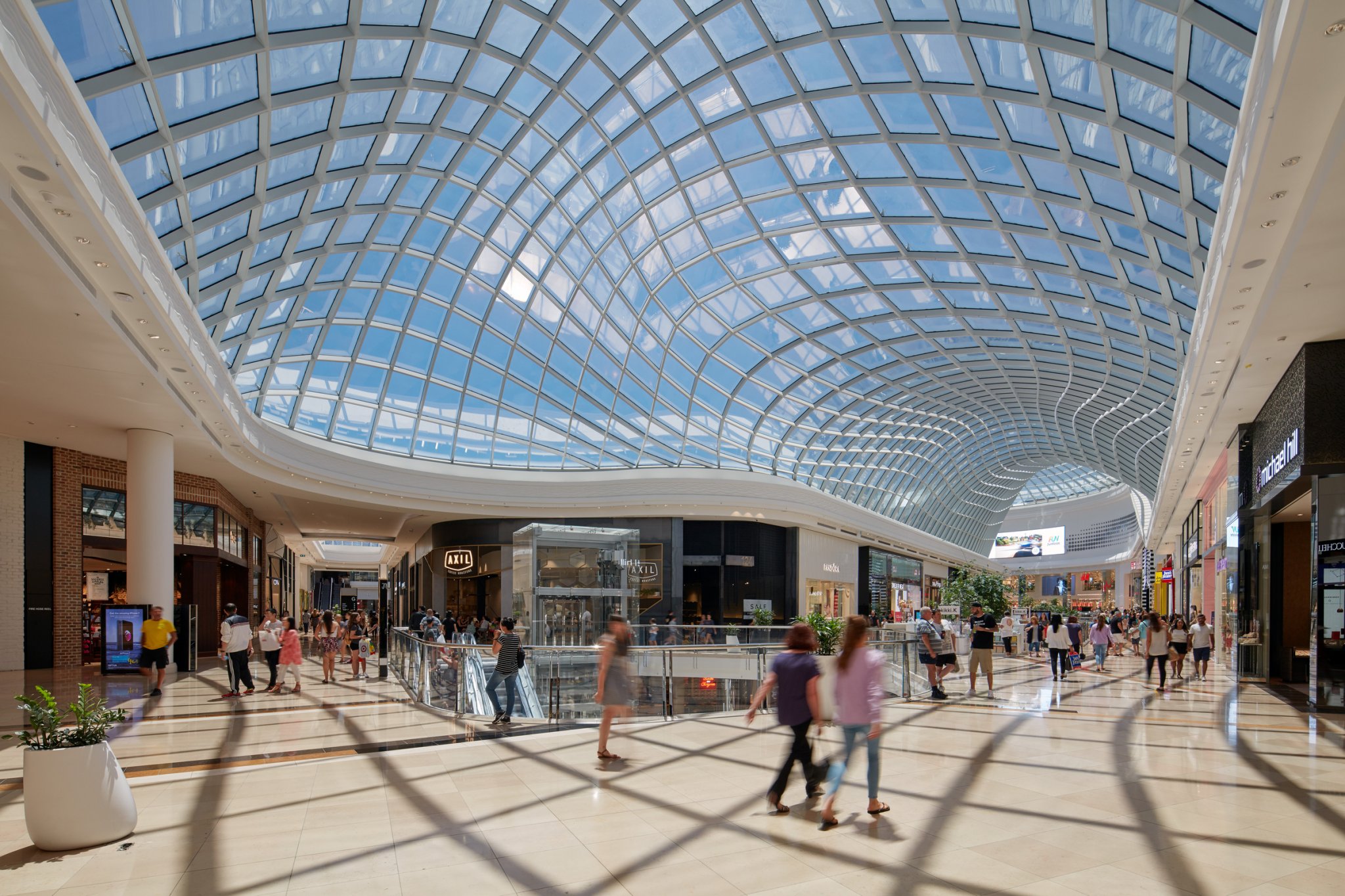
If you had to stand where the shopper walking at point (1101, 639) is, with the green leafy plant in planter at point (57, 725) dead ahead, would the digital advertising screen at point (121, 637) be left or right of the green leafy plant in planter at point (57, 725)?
right

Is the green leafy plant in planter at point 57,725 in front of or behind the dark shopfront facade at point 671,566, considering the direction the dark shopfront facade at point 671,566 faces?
in front

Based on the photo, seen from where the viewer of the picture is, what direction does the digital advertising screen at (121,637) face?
facing the viewer

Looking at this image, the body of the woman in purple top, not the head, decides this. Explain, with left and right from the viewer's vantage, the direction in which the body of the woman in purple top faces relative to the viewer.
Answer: facing away from the viewer and to the right of the viewer

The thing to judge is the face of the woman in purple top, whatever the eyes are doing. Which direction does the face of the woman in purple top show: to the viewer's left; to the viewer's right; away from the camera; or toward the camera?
away from the camera

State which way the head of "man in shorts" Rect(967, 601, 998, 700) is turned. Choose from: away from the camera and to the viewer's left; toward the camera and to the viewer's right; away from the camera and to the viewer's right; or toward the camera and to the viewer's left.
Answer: toward the camera and to the viewer's left

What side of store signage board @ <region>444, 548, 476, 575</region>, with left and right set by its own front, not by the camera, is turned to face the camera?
front

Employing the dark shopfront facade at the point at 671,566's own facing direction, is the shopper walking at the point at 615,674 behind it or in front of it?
in front
